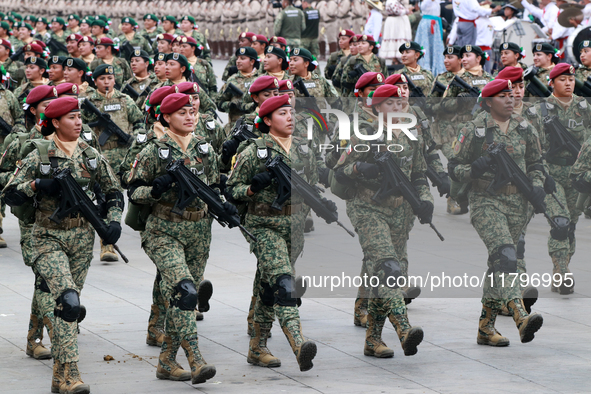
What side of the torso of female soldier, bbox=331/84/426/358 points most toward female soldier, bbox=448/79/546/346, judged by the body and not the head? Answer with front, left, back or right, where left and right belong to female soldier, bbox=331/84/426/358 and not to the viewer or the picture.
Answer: left

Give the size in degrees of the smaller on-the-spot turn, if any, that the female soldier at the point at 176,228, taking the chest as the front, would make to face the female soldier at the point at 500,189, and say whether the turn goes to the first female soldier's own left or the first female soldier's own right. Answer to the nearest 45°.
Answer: approximately 45° to the first female soldier's own left

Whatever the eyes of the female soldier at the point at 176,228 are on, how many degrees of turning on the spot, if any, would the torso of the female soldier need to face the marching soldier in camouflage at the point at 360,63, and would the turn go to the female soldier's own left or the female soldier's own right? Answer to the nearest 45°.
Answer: approximately 135° to the female soldier's own left

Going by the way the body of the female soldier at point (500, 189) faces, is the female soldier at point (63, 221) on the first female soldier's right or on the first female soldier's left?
on the first female soldier's right
